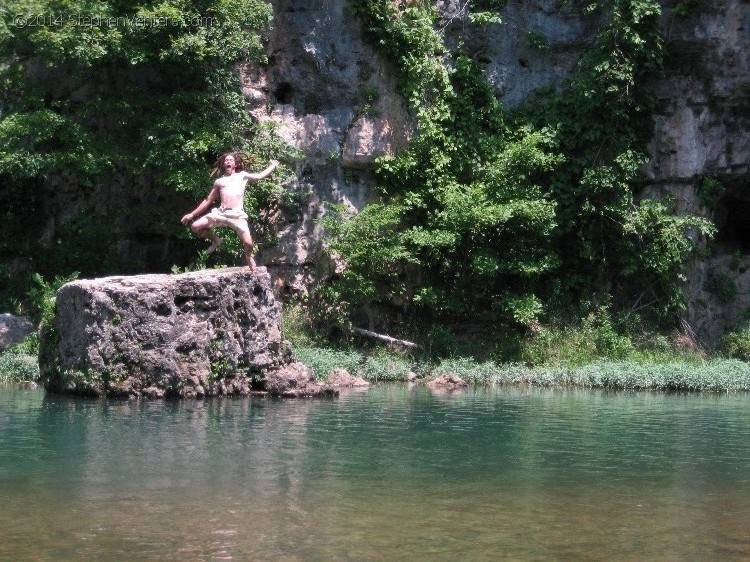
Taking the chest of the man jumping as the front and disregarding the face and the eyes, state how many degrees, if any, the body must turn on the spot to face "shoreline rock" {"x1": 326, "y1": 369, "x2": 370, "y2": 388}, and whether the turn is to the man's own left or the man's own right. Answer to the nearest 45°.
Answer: approximately 135° to the man's own left

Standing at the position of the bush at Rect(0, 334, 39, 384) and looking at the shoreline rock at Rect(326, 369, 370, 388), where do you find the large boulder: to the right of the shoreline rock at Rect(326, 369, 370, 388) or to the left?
right

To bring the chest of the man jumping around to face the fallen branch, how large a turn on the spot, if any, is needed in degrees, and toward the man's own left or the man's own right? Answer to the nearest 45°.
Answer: approximately 135° to the man's own left

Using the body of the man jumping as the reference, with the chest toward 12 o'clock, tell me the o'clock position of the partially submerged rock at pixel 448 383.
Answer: The partially submerged rock is roughly at 8 o'clock from the man jumping.

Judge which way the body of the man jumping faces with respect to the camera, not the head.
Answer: toward the camera
